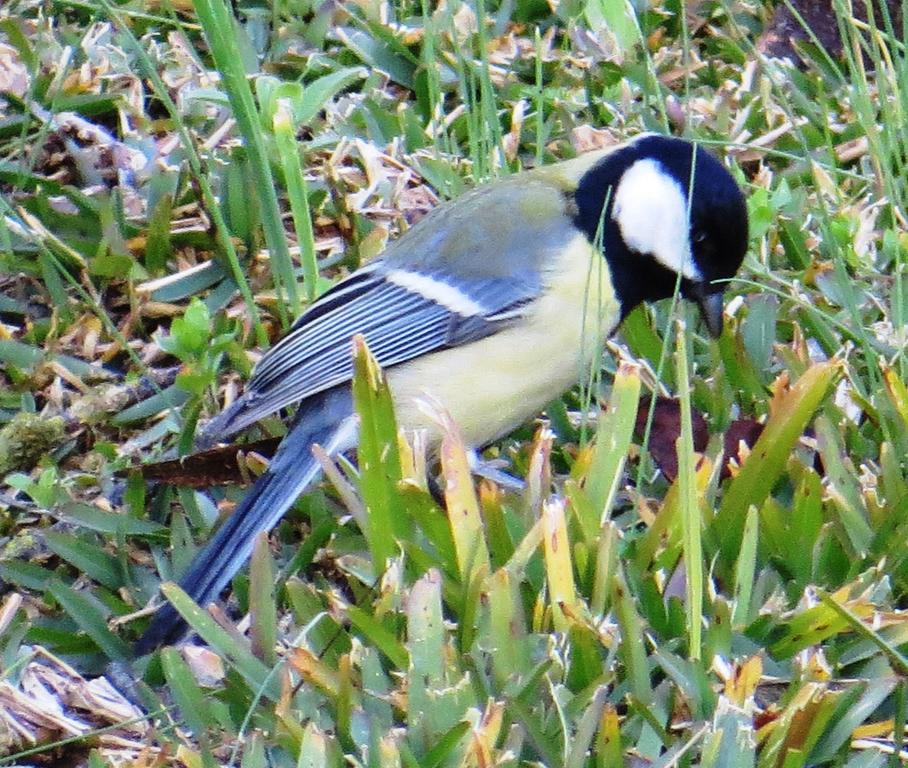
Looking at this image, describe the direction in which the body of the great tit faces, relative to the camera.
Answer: to the viewer's right
